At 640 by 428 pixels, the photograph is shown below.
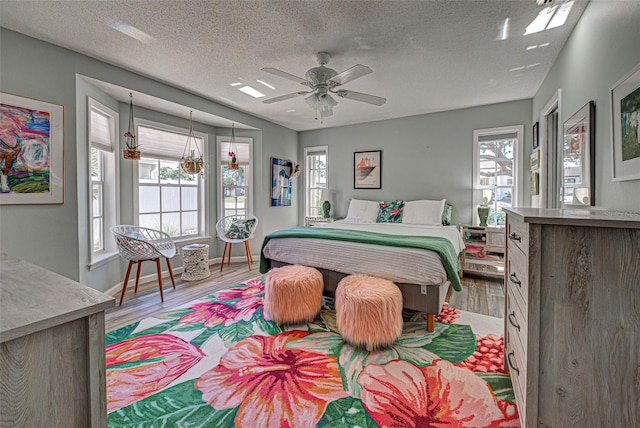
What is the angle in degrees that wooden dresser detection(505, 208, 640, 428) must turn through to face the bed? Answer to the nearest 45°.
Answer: approximately 45° to its right

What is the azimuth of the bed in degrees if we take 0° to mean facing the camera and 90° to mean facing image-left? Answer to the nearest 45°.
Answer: approximately 45°

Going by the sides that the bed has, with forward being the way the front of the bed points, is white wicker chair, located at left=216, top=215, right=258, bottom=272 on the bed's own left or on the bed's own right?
on the bed's own right

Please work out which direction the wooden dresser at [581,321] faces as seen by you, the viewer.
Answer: facing to the left of the viewer

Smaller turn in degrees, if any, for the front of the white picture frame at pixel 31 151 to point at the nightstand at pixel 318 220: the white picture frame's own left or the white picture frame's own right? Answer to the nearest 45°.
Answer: approximately 45° to the white picture frame's own left

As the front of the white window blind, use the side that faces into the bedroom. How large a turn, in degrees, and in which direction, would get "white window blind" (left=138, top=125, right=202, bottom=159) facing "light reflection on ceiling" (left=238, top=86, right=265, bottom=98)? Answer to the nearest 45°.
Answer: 0° — it already faces it
